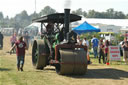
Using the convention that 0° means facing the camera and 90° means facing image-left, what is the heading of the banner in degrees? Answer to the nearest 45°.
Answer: approximately 0°

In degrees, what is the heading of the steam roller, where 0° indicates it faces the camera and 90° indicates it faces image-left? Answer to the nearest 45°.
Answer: approximately 315°

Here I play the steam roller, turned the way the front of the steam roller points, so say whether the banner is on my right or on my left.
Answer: on my left
